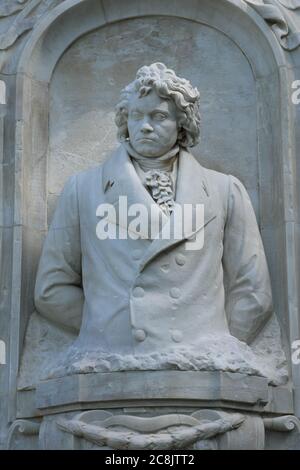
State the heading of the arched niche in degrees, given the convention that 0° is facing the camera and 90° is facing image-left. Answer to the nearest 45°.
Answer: approximately 0°
